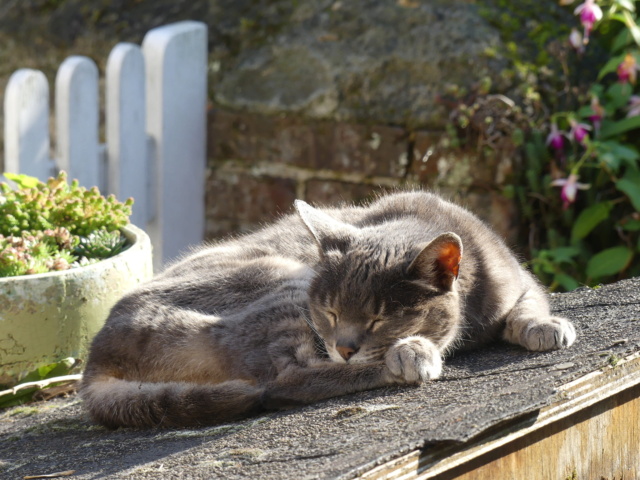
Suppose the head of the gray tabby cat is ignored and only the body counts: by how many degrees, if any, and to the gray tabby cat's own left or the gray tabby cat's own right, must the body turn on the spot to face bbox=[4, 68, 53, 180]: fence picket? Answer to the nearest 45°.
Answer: approximately 180°

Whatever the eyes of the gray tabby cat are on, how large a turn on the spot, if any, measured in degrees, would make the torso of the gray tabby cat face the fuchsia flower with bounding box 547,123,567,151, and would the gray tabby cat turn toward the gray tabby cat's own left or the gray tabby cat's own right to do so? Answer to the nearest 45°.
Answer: approximately 90° to the gray tabby cat's own left

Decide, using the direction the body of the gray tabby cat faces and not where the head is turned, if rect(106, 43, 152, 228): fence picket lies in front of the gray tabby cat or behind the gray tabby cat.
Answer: behind

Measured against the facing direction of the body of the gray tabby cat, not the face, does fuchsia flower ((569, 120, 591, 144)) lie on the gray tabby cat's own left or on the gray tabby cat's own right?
on the gray tabby cat's own left

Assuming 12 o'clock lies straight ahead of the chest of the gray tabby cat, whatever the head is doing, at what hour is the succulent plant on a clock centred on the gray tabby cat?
The succulent plant is roughly at 6 o'clock from the gray tabby cat.

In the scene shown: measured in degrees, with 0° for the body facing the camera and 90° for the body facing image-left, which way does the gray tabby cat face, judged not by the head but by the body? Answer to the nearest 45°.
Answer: approximately 315°

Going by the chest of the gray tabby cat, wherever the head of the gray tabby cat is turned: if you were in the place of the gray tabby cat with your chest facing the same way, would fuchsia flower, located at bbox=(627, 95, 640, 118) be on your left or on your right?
on your left

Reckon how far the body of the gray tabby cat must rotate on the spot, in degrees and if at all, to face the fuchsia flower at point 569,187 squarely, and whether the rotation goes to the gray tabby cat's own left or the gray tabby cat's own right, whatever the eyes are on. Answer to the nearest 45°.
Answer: approximately 90° to the gray tabby cat's own left

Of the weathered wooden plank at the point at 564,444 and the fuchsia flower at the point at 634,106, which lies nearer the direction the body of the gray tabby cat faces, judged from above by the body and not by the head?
the weathered wooden plank
